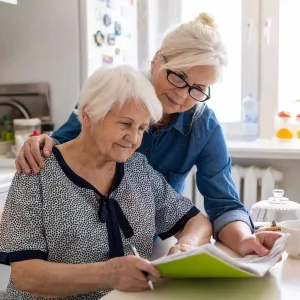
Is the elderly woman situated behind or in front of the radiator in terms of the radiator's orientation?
in front

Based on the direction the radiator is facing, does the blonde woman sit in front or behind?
in front

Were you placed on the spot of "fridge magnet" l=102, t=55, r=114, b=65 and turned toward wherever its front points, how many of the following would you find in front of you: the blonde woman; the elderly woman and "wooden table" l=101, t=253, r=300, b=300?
3

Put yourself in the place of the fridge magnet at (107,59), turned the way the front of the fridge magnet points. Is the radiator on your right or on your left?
on your left
